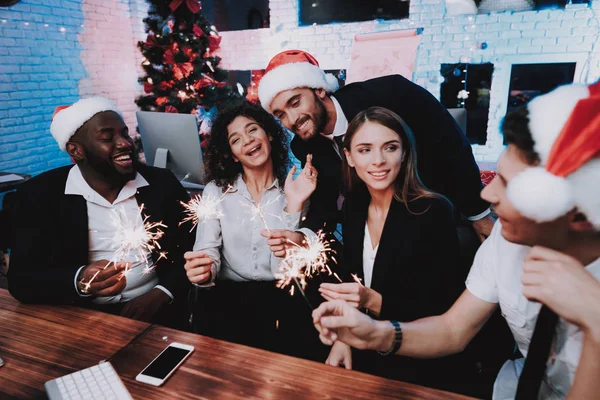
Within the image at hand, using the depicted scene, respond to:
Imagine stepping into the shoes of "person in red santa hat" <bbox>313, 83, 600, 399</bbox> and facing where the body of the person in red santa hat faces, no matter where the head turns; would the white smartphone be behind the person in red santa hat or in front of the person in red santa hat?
in front

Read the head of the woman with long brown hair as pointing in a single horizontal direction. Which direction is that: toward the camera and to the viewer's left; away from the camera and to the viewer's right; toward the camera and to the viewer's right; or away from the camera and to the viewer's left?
toward the camera and to the viewer's right

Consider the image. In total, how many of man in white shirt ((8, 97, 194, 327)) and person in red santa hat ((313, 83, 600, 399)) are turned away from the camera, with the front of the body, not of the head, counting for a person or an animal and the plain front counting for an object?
0

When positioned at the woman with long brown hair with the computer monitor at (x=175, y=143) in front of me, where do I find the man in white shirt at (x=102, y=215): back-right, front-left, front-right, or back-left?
front-left

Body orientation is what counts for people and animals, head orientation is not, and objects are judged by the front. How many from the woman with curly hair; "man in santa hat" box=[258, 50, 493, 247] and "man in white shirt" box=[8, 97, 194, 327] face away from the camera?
0

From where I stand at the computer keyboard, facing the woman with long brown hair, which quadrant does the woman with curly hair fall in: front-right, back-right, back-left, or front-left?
front-left

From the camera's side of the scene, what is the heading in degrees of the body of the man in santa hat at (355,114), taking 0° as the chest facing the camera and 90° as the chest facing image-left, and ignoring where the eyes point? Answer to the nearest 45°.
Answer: approximately 45°

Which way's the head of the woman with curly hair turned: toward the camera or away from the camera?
toward the camera

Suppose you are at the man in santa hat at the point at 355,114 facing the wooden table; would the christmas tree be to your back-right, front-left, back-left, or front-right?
back-right

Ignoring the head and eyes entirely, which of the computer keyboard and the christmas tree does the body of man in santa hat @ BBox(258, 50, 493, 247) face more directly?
the computer keyboard

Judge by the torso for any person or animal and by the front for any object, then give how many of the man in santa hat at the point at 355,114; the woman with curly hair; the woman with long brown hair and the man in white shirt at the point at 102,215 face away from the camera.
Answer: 0

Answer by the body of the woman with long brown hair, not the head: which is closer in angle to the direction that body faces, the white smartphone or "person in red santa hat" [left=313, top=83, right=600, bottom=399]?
the white smartphone

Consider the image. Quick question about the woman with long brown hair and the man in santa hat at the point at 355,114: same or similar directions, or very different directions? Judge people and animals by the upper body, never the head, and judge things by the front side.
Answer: same or similar directions

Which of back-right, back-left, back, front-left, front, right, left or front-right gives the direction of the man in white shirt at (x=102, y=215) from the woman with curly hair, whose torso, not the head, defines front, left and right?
right

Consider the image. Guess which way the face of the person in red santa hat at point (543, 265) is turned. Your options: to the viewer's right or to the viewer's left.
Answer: to the viewer's left

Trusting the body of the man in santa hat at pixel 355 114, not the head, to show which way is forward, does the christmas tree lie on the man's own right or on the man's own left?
on the man's own right

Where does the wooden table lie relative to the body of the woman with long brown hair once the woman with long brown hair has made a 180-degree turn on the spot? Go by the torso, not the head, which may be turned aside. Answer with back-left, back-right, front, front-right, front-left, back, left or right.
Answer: back

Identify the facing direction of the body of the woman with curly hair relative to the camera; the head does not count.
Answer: toward the camera

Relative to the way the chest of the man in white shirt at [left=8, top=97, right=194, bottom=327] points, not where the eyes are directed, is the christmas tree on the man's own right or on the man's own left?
on the man's own left
